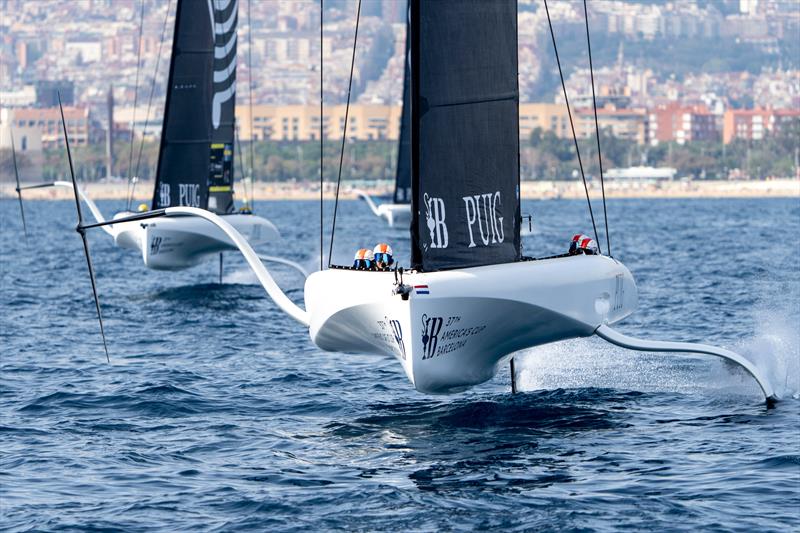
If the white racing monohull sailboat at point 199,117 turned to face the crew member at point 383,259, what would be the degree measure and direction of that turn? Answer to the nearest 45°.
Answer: approximately 45° to its left

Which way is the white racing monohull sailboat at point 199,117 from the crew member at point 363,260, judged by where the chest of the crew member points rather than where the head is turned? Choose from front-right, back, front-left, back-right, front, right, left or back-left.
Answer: back

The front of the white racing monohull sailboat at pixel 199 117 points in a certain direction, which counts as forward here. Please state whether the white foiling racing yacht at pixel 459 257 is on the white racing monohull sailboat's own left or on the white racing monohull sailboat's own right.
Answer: on the white racing monohull sailboat's own left

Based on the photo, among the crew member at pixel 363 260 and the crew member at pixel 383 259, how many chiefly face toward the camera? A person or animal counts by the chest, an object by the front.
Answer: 2

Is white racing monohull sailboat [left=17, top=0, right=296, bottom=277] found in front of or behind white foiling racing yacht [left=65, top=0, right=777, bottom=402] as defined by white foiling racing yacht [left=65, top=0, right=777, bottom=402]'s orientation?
behind

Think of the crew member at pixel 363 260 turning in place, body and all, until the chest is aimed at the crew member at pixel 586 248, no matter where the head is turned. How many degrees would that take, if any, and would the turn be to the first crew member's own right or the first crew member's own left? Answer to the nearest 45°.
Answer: approximately 135° to the first crew member's own left

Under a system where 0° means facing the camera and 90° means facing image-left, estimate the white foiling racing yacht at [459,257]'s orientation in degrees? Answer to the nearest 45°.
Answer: approximately 0°

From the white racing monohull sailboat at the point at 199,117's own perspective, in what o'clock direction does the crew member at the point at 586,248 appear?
The crew member is roughly at 10 o'clock from the white racing monohull sailboat.

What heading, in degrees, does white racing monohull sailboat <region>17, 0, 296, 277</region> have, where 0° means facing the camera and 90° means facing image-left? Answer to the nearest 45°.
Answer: approximately 45°
